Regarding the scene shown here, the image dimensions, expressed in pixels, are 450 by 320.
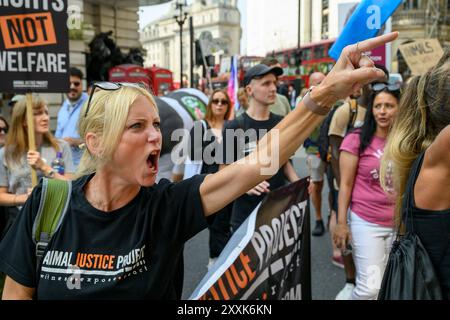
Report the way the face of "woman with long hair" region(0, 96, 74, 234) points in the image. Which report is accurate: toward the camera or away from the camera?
toward the camera

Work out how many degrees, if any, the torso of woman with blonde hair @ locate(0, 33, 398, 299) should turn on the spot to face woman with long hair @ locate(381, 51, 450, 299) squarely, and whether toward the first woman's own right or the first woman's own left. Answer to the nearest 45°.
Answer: approximately 45° to the first woman's own left

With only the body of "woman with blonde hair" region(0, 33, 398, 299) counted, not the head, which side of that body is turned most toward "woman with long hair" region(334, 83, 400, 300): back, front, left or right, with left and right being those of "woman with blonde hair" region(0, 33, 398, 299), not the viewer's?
left

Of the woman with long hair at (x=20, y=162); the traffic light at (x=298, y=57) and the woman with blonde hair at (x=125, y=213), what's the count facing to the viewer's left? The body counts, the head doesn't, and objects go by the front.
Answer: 0

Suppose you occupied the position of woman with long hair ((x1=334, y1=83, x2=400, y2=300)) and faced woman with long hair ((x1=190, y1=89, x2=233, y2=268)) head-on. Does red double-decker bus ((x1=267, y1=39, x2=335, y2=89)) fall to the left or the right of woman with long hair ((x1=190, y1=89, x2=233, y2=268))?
right

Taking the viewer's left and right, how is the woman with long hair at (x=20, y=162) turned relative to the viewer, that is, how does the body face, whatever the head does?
facing the viewer and to the right of the viewer
